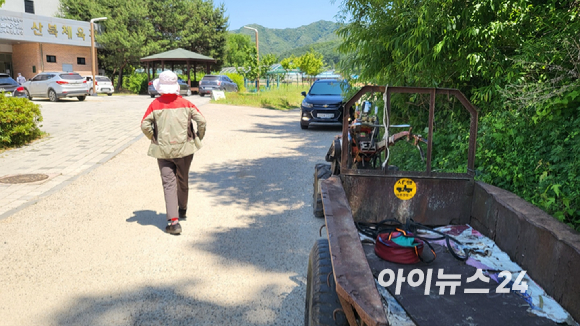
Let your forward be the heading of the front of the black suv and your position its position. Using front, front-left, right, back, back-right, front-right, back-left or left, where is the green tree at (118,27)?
back-right

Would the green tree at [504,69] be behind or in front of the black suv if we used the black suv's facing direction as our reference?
in front

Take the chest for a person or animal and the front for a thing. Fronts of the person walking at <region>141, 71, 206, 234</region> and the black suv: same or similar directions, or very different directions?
very different directions

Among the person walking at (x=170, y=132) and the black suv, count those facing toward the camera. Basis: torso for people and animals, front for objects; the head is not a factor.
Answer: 1

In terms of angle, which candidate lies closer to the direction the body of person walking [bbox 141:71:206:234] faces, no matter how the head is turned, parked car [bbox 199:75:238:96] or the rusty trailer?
the parked car

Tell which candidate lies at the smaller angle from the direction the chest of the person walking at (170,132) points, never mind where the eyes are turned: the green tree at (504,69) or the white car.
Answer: the white car

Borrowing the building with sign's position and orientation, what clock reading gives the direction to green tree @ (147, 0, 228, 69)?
The green tree is roughly at 10 o'clock from the building with sign.

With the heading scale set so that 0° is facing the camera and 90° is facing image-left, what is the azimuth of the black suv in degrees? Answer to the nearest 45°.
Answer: approximately 0°

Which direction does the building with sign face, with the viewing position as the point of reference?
facing the viewer and to the right of the viewer

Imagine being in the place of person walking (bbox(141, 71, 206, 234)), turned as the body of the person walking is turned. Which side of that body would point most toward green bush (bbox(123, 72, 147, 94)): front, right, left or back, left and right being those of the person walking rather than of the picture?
front

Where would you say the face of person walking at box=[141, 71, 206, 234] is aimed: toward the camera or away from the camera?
away from the camera

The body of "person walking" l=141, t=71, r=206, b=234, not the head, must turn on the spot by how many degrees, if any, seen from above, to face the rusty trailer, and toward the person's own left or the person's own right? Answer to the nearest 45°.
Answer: approximately 135° to the person's own right

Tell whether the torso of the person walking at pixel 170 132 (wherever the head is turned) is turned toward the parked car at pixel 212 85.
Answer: yes

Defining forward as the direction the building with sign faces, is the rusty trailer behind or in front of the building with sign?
in front

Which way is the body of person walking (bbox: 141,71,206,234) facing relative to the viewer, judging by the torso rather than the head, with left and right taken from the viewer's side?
facing away from the viewer

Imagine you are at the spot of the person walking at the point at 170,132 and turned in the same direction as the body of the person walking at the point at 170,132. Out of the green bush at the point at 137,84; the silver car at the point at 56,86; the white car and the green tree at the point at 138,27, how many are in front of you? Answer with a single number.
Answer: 4

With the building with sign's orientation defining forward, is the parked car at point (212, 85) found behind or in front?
in front

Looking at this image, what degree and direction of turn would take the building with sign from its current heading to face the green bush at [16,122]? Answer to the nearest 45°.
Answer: approximately 45° to its right
